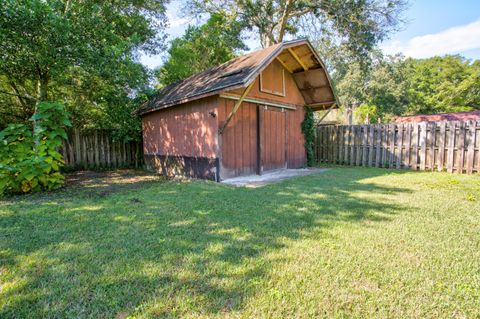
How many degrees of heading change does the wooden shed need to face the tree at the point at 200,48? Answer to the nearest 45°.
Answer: approximately 135° to its left

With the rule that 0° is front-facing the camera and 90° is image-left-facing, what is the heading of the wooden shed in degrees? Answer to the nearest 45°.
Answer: approximately 315°

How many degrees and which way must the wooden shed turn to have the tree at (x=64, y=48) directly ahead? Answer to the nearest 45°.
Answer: approximately 135° to its right

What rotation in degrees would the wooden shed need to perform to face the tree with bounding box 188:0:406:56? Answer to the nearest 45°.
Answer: approximately 90° to its left

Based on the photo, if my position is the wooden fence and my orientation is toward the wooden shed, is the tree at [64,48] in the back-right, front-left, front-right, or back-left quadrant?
front-right
